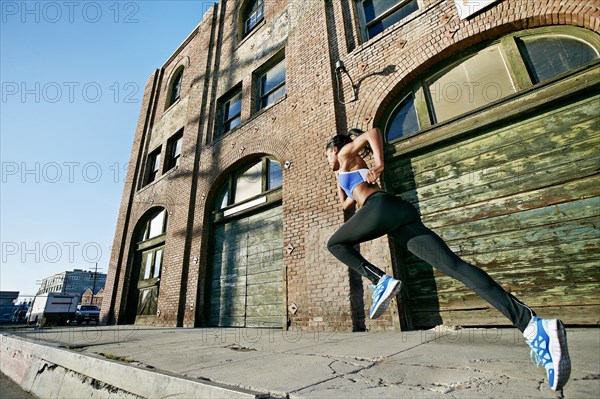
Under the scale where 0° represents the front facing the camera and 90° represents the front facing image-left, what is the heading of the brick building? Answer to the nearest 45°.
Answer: approximately 45°
